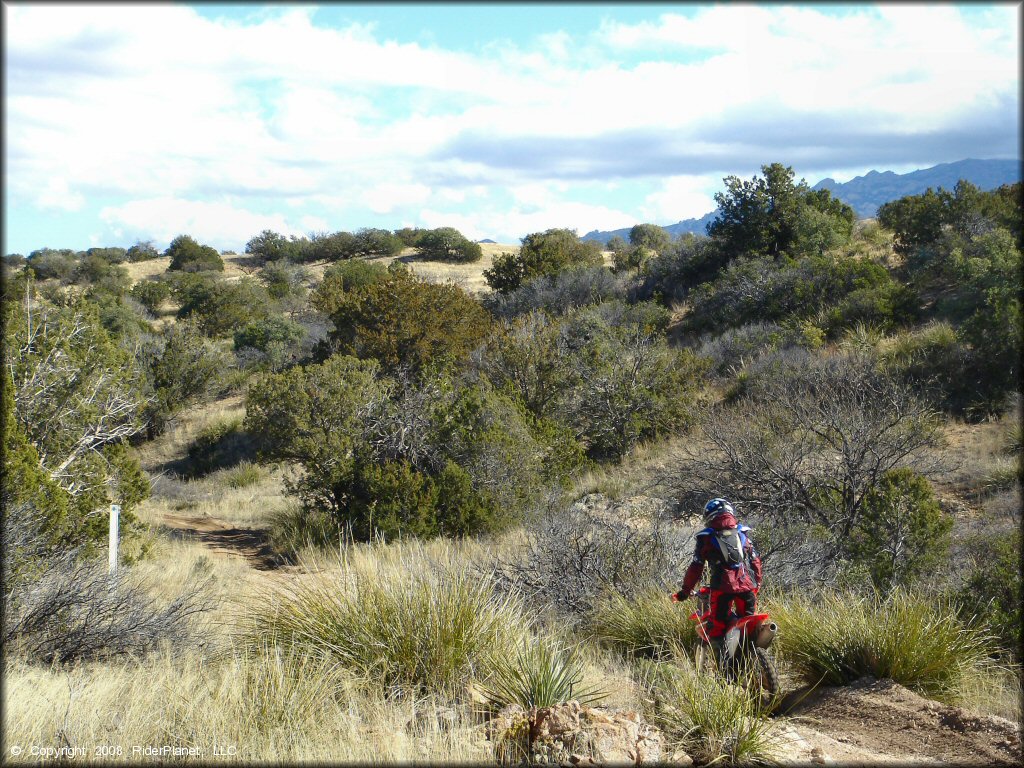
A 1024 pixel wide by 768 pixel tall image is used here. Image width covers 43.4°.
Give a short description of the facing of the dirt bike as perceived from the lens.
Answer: facing away from the viewer and to the left of the viewer

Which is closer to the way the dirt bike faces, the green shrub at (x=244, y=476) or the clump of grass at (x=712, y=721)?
the green shrub

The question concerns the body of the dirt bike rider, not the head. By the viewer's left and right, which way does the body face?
facing away from the viewer and to the left of the viewer

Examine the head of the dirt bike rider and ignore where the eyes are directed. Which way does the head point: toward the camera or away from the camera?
away from the camera

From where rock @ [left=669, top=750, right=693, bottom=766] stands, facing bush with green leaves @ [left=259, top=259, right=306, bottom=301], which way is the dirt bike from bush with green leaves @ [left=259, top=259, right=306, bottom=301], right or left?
right

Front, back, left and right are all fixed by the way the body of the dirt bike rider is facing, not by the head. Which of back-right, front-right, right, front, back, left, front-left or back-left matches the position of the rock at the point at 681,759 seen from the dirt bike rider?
back-left

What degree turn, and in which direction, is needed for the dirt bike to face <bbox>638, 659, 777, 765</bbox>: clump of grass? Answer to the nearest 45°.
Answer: approximately 135° to its left
